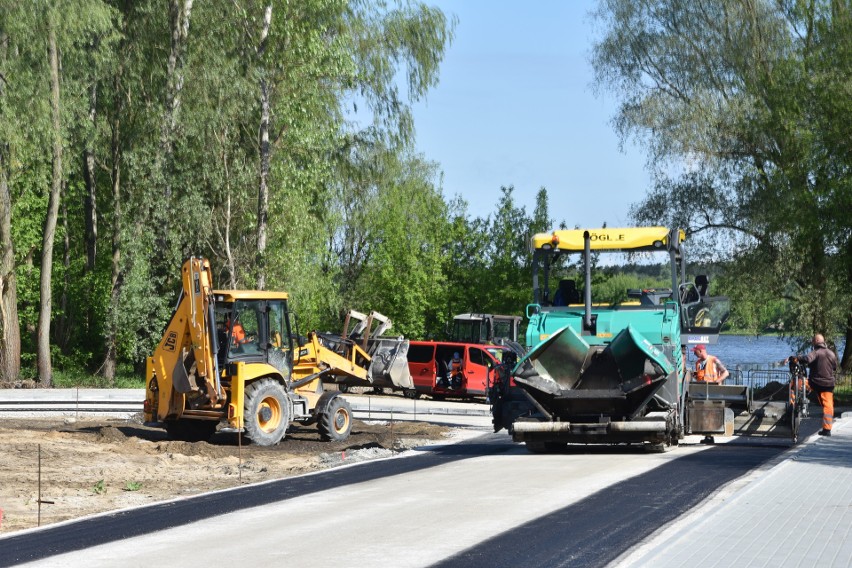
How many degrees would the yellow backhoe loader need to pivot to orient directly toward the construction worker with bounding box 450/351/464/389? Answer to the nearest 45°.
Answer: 0° — it already faces them

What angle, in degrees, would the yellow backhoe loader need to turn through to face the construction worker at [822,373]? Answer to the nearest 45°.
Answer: approximately 45° to its right

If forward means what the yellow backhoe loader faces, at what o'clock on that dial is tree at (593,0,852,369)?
The tree is roughly at 12 o'clock from the yellow backhoe loader.

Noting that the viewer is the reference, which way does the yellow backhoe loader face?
facing away from the viewer and to the right of the viewer

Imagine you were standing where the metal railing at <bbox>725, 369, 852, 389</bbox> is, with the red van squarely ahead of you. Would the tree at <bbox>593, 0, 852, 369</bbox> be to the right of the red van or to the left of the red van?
right

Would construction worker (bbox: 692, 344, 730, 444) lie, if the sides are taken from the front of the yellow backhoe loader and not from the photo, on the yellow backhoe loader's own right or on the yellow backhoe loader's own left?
on the yellow backhoe loader's own right

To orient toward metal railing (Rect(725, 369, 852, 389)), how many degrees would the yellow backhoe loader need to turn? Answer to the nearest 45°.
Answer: approximately 45° to its right

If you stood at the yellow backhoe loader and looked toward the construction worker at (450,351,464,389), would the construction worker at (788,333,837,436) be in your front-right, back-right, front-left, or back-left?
front-right

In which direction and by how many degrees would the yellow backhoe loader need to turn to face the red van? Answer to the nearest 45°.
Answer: approximately 45° to its left
